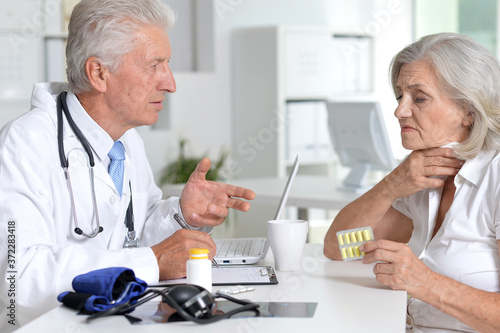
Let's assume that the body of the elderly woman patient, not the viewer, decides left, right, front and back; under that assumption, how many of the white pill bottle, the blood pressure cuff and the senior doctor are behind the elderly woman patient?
0

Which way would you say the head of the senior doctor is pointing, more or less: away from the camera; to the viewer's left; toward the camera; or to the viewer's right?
to the viewer's right

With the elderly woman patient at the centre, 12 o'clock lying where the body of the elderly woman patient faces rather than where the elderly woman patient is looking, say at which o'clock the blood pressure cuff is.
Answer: The blood pressure cuff is roughly at 12 o'clock from the elderly woman patient.

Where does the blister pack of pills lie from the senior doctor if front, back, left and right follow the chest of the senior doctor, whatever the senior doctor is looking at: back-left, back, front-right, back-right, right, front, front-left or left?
front

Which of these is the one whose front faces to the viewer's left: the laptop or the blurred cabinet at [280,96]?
the laptop

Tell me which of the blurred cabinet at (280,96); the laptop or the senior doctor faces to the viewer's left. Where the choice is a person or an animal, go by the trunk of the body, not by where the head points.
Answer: the laptop

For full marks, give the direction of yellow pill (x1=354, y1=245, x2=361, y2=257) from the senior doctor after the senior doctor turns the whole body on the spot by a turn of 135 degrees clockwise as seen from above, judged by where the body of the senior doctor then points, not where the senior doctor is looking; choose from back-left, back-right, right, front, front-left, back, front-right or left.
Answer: back-left

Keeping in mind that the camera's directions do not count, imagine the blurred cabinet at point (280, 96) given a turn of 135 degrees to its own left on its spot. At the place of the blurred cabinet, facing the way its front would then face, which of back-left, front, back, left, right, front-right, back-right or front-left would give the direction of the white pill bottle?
back

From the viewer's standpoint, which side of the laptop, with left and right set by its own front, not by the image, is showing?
left

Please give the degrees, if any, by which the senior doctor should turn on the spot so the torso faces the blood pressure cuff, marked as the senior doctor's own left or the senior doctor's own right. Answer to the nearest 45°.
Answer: approximately 45° to the senior doctor's own right

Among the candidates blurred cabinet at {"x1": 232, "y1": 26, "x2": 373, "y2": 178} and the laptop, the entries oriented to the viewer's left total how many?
1

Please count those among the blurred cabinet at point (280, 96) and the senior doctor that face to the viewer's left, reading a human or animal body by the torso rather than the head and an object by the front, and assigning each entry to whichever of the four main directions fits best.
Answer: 0

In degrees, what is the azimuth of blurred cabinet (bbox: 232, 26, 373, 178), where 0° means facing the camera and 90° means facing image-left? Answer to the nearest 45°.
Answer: approximately 315°

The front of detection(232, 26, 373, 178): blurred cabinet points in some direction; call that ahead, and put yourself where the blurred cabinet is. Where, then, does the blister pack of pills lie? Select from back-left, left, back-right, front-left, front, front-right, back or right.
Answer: front-right

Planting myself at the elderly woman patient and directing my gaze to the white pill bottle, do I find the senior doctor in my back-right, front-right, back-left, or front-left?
front-right

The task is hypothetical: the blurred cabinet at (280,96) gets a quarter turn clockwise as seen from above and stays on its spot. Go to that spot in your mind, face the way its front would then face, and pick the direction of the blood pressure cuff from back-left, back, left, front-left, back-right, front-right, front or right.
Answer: front-left
